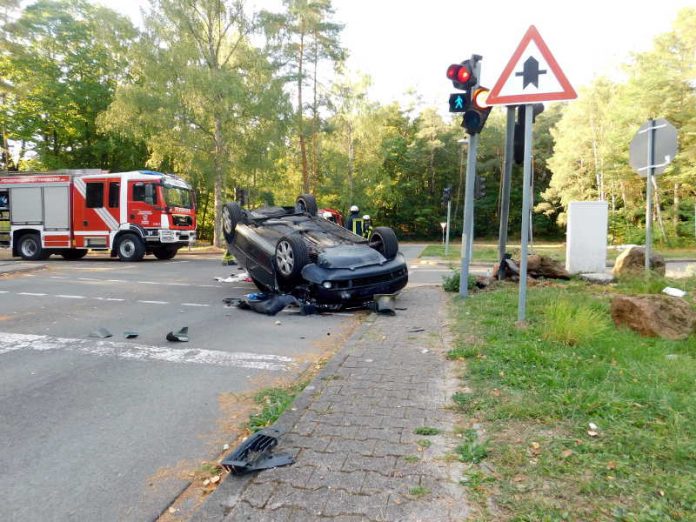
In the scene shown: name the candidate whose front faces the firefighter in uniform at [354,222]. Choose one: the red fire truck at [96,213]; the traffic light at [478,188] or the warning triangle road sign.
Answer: the red fire truck

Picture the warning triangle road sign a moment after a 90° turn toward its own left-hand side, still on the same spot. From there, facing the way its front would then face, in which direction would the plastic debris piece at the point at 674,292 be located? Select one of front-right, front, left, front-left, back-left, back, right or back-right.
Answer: front-left

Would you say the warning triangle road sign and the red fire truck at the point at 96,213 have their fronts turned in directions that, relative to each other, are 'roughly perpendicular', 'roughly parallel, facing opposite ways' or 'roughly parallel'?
roughly perpendicular

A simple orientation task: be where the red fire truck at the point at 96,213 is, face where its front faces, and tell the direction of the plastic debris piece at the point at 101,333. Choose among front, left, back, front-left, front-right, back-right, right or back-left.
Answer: front-right

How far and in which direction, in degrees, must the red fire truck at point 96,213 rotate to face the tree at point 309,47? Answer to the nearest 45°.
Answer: approximately 90° to its left

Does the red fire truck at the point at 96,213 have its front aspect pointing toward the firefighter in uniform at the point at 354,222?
yes

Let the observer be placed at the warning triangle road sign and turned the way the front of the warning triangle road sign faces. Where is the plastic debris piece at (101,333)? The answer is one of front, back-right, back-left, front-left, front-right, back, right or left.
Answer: right

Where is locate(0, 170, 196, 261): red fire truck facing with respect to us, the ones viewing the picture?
facing the viewer and to the right of the viewer

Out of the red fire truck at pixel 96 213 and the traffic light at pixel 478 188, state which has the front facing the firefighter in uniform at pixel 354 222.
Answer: the red fire truck

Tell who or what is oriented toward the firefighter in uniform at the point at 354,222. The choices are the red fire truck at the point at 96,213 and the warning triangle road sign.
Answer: the red fire truck

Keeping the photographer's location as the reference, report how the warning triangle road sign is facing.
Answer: facing the viewer
